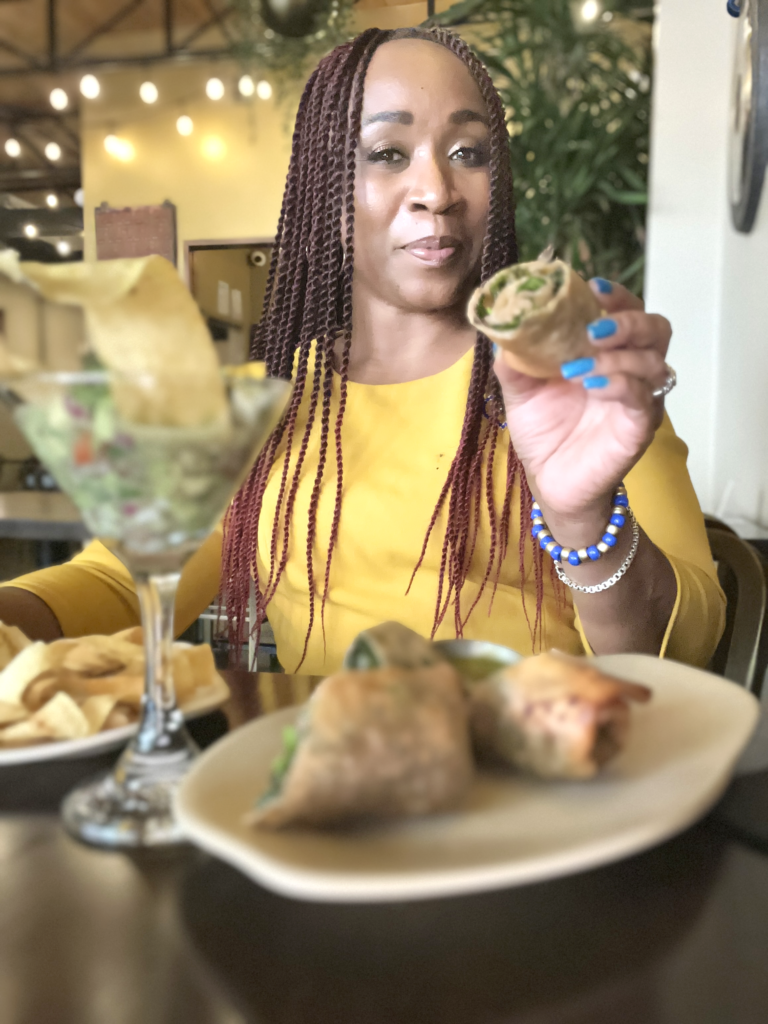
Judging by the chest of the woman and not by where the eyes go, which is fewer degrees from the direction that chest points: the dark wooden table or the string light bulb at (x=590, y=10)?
the dark wooden table

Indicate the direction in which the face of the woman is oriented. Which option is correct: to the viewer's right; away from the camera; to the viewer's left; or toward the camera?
toward the camera

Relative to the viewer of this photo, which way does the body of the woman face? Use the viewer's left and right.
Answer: facing the viewer

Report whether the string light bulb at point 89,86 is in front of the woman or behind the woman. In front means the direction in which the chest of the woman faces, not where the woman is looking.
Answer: behind

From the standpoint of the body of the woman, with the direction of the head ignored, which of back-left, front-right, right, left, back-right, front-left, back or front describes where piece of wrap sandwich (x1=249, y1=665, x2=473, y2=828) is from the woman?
front

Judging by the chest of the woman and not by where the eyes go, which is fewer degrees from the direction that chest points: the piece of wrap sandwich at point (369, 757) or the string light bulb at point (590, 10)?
the piece of wrap sandwich

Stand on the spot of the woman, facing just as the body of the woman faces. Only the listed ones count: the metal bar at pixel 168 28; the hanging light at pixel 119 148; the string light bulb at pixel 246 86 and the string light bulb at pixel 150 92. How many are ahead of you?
0

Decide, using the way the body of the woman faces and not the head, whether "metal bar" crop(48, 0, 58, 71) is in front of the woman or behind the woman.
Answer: behind

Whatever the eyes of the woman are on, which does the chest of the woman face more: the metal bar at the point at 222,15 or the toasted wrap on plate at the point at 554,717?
the toasted wrap on plate

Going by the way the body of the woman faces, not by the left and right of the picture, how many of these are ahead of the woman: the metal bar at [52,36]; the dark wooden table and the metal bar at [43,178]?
1

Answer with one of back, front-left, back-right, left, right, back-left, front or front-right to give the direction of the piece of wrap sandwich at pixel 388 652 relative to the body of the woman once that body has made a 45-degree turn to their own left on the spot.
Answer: front-right

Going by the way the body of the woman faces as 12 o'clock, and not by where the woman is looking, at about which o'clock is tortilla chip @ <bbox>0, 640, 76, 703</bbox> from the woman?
The tortilla chip is roughly at 1 o'clock from the woman.

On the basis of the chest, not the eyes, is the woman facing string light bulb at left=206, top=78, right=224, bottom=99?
no

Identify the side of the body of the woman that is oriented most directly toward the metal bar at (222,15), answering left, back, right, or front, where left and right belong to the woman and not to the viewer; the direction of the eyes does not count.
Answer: back

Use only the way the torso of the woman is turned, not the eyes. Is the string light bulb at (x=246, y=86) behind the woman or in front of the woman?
behind

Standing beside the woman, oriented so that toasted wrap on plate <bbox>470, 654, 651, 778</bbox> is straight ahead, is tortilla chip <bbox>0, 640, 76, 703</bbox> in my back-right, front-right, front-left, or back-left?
front-right

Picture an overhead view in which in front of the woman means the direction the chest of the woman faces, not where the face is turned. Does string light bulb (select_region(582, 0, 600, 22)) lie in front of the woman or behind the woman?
behind
